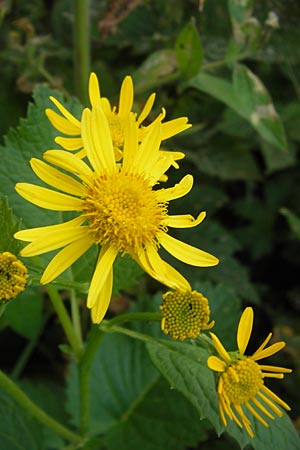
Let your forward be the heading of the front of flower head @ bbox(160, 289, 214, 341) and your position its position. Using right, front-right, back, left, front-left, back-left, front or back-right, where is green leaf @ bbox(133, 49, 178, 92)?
back

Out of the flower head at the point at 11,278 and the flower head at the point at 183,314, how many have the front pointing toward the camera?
2

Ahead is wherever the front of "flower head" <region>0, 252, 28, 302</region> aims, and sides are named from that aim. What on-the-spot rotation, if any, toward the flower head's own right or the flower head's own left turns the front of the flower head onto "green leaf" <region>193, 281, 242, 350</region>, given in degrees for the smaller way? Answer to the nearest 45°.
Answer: approximately 135° to the flower head's own left

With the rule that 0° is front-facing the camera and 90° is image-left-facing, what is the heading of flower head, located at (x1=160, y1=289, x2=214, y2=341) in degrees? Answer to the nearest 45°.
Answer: approximately 0°
